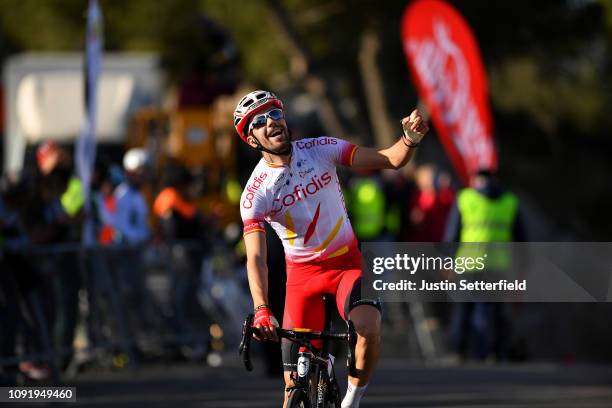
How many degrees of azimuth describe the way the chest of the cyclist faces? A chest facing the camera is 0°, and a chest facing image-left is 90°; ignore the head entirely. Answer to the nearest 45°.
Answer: approximately 0°

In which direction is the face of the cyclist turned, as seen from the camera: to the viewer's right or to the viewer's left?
to the viewer's right

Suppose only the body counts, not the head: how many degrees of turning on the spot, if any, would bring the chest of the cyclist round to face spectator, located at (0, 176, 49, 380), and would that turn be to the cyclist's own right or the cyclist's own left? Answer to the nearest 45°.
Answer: approximately 135° to the cyclist's own right

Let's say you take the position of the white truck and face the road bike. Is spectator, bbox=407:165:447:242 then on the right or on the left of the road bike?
left

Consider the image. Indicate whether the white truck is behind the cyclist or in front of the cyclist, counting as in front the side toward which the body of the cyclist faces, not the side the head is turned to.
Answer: behind
